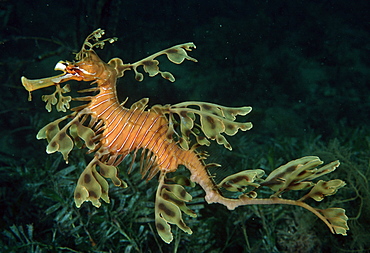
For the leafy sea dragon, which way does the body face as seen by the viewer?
to the viewer's left
